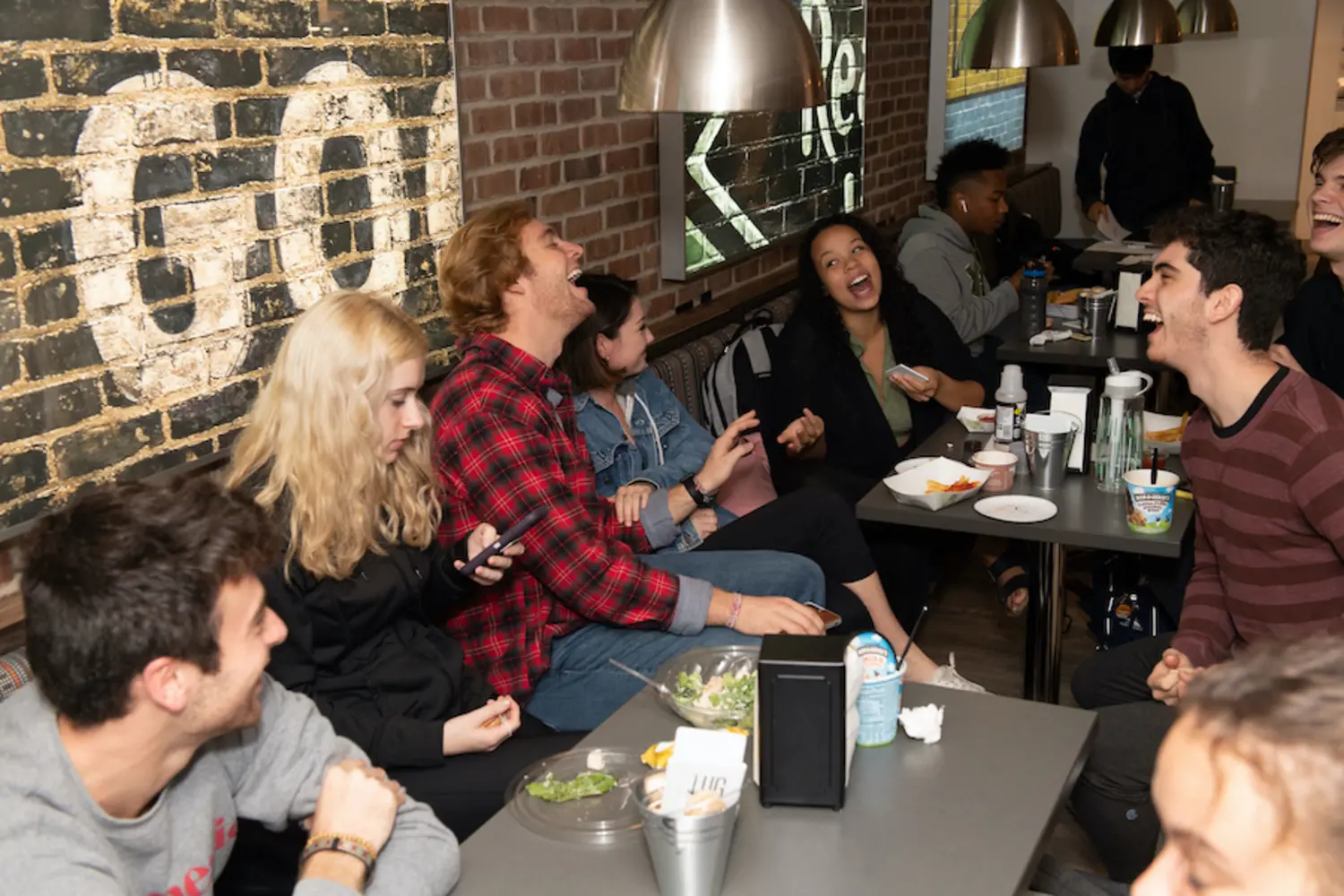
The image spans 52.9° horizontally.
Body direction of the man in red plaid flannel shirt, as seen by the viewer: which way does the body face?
to the viewer's right

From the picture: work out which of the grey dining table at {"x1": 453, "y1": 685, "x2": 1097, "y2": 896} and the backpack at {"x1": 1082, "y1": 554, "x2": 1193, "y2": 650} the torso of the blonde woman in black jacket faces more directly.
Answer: the grey dining table

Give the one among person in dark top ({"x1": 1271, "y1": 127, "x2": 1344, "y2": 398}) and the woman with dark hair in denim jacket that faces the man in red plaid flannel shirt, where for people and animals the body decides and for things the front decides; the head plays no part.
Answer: the person in dark top

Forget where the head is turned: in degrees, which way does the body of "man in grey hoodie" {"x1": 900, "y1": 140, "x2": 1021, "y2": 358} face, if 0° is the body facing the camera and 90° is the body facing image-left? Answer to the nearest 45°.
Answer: approximately 270°

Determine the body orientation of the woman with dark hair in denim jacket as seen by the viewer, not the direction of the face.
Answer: to the viewer's right

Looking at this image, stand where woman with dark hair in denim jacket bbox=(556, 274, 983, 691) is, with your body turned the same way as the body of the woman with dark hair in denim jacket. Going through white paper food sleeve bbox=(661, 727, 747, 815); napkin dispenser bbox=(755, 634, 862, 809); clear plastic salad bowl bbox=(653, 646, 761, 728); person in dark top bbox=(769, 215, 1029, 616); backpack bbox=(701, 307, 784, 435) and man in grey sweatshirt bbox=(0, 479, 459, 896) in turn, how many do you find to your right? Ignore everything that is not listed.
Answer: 4

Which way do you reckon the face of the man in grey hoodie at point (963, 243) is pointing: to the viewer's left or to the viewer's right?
to the viewer's right

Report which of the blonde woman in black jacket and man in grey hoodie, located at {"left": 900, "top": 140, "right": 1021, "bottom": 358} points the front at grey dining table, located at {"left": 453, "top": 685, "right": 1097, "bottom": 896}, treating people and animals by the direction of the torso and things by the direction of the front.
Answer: the blonde woman in black jacket

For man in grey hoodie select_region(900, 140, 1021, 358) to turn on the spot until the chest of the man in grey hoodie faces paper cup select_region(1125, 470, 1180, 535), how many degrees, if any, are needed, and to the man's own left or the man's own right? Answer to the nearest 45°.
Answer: approximately 90° to the man's own right
